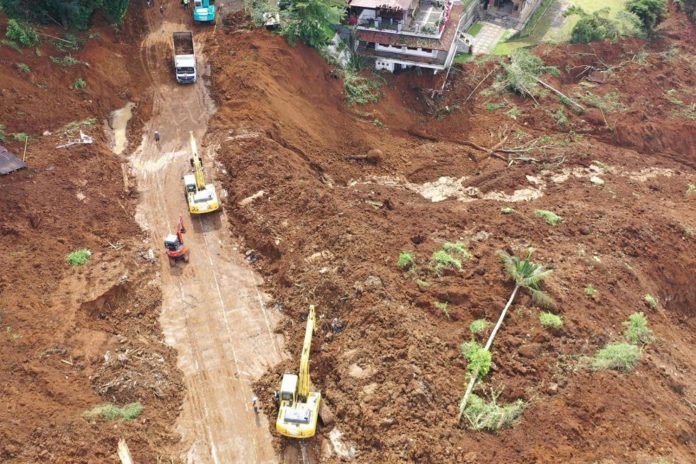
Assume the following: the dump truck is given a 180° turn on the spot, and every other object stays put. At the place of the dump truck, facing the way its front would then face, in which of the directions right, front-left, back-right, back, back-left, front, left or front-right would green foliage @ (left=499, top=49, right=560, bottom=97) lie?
right

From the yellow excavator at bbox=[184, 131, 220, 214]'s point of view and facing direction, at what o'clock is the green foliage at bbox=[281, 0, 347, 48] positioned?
The green foliage is roughly at 1 o'clock from the yellow excavator.

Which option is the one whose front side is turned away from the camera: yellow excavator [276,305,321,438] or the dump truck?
the yellow excavator

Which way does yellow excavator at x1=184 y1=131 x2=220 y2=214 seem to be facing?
away from the camera

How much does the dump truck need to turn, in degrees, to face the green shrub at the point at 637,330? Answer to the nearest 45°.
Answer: approximately 45° to its left

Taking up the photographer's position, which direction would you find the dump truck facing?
facing the viewer

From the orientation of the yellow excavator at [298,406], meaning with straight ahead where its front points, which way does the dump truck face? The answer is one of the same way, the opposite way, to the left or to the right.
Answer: the opposite way

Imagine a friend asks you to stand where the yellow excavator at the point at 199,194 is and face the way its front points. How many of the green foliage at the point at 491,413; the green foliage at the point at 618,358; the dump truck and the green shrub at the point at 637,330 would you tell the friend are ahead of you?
1

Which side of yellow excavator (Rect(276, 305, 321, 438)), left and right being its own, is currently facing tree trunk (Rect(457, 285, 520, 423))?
right

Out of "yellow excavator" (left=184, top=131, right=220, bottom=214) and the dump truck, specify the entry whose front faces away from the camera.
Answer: the yellow excavator

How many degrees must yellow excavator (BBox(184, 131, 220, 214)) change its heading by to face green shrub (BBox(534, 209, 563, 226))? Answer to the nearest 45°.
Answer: approximately 90° to its right

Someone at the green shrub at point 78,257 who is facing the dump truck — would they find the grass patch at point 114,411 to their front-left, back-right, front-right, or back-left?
back-right

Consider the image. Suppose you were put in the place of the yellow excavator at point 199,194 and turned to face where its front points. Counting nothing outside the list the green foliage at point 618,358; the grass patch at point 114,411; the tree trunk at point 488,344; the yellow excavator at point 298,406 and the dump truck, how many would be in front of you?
1

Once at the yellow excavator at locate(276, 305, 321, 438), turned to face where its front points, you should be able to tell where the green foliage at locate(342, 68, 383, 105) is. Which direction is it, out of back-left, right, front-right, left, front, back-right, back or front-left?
front

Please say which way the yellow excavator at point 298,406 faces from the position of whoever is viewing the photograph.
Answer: facing away from the viewer

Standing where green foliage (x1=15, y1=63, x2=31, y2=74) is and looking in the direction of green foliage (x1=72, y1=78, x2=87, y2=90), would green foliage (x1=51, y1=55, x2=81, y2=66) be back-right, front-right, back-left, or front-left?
front-left

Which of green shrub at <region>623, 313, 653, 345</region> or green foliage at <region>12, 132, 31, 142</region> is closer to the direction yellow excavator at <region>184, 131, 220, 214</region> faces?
the green foliage

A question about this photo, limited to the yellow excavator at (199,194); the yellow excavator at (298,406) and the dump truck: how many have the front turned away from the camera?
2
